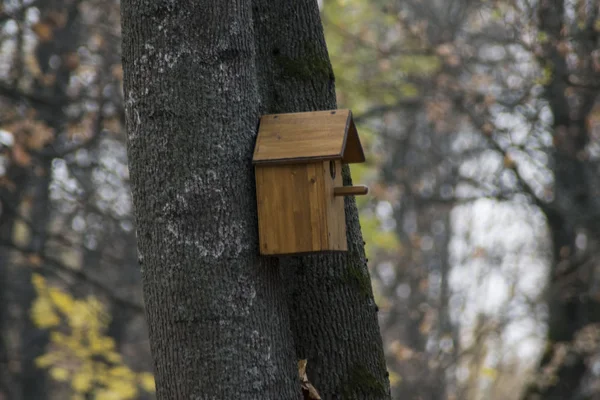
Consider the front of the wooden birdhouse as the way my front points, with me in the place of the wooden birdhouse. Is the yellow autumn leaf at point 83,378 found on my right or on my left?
on my left

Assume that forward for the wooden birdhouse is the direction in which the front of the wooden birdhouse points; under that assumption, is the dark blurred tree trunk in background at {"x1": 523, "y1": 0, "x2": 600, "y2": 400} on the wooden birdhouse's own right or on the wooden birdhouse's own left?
on the wooden birdhouse's own left

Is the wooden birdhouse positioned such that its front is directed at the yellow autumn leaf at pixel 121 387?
no

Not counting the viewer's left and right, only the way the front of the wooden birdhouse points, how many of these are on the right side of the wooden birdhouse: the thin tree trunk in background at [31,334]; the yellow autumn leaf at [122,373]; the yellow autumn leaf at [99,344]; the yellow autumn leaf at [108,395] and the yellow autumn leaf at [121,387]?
0

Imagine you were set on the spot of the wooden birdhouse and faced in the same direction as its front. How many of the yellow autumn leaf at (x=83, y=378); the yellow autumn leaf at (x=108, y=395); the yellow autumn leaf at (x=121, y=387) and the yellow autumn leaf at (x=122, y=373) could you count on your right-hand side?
0

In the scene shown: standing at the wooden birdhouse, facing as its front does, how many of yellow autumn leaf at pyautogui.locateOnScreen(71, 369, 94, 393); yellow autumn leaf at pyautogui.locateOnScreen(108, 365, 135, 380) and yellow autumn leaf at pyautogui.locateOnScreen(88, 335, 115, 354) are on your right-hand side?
0

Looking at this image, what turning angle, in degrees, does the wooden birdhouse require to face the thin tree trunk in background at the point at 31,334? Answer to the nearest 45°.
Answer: approximately 135° to its left

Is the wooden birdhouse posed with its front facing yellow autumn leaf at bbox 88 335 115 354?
no

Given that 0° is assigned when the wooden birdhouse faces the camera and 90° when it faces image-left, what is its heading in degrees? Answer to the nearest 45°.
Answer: approximately 270°

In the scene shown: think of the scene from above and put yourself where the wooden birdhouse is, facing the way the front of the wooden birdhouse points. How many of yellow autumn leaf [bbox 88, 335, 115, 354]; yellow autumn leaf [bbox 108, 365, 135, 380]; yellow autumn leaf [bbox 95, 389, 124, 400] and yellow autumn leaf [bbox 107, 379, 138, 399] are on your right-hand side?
0

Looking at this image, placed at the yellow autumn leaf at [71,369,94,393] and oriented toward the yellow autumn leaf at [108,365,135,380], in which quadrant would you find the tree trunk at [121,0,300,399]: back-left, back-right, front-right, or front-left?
front-right
